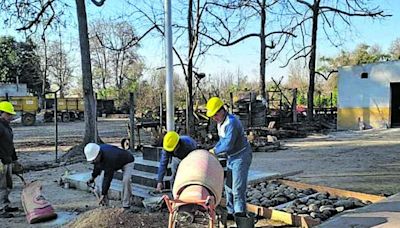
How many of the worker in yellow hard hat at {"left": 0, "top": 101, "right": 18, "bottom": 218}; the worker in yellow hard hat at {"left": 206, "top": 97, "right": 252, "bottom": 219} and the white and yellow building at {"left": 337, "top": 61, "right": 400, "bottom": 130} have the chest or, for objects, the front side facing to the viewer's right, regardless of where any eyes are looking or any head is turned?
1

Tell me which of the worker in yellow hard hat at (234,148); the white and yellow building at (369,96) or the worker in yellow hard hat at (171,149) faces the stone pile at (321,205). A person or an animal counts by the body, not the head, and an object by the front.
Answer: the white and yellow building

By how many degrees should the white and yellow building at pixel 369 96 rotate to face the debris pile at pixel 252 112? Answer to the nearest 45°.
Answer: approximately 45° to its right

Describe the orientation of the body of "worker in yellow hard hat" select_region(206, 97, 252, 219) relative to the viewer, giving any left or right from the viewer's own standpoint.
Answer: facing to the left of the viewer

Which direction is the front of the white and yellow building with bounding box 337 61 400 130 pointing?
toward the camera

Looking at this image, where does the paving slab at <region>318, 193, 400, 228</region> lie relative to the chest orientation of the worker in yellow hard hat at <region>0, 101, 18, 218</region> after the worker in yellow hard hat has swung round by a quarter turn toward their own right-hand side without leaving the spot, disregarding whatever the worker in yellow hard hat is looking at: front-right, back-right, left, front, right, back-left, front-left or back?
front-left

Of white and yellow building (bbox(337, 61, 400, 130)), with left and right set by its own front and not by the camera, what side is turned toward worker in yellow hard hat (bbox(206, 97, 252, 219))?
front

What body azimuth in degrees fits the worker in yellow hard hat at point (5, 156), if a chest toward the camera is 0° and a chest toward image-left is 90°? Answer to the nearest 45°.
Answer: approximately 270°

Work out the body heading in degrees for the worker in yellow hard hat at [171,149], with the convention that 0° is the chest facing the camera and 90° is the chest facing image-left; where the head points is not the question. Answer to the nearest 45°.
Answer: approximately 45°

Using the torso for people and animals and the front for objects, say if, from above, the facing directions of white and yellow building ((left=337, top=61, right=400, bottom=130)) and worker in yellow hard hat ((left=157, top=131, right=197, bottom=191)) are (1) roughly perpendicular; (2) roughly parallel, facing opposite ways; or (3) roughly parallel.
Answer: roughly parallel

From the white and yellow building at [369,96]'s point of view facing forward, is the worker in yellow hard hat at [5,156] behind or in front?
in front

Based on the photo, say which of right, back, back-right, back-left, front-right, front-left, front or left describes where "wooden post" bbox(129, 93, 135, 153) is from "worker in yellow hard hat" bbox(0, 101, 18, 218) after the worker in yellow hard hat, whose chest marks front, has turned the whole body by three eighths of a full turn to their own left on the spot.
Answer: right

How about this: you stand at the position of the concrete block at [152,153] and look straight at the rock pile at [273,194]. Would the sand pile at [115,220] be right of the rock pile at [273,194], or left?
right

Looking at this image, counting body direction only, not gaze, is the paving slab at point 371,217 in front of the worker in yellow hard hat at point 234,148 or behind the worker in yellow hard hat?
behind
